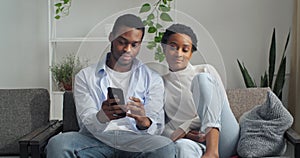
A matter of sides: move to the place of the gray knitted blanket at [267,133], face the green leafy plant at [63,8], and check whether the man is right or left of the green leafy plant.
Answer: left

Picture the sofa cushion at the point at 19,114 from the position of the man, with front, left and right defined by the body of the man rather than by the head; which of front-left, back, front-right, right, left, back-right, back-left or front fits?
back-right

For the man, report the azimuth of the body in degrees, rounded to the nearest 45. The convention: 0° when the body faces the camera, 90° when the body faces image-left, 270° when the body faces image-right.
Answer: approximately 0°

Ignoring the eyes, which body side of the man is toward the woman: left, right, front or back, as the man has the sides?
left

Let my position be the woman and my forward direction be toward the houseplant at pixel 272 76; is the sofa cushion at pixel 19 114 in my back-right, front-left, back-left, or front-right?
back-left

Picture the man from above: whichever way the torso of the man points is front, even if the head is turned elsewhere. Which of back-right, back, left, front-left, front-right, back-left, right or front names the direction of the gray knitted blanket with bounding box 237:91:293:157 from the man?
left
